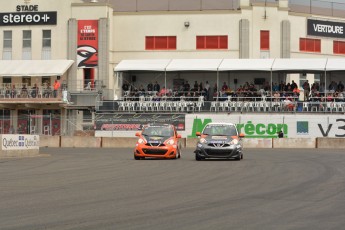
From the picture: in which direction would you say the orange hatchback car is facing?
toward the camera

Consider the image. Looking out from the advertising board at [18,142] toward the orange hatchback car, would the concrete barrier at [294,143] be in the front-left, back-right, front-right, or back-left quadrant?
front-left

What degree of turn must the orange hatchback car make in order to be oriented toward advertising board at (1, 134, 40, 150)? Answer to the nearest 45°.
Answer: approximately 90° to its right

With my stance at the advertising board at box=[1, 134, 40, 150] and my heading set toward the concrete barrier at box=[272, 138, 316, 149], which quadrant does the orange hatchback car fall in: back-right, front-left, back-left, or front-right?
front-right

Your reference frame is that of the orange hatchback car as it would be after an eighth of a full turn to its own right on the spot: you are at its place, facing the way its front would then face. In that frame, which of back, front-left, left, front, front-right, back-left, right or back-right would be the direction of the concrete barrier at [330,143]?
back

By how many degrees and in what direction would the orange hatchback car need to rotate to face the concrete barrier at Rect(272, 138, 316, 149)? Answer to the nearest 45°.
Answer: approximately 135° to its left
